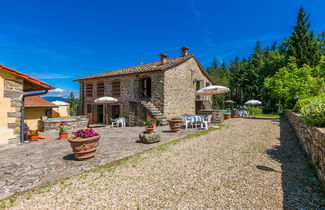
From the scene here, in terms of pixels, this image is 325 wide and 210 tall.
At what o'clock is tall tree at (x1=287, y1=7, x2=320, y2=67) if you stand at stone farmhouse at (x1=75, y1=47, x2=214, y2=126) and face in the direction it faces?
The tall tree is roughly at 7 o'clock from the stone farmhouse.

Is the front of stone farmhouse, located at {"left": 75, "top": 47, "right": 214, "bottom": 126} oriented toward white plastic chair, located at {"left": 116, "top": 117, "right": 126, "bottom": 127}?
yes

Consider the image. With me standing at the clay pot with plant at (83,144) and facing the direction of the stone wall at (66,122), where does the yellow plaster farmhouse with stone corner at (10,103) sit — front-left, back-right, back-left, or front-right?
front-left

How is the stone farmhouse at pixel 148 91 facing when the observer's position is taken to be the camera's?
facing the viewer and to the left of the viewer

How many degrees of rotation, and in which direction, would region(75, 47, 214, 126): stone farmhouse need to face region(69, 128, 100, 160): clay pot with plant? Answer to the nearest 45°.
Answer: approximately 45° to its left

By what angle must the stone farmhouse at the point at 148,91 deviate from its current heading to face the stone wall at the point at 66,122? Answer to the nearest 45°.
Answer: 0° — it already faces it

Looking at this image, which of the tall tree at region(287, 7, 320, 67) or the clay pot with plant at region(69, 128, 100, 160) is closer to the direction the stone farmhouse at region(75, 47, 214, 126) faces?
the clay pot with plant

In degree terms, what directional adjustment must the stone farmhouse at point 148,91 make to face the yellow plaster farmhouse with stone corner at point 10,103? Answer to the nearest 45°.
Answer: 0° — it already faces it
